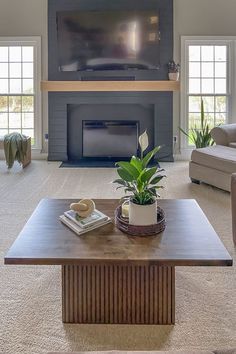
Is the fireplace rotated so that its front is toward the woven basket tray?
yes

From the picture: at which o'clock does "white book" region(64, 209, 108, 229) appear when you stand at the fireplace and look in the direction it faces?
The white book is roughly at 12 o'clock from the fireplace.

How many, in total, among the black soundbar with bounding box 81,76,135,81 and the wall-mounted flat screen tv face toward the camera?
2

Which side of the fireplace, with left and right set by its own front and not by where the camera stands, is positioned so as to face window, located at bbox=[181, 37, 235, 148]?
left

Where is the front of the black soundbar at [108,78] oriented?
toward the camera

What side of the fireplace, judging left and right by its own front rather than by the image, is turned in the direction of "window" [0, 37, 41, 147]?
right

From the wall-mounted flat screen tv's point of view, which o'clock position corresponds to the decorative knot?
The decorative knot is roughly at 12 o'clock from the wall-mounted flat screen tv.

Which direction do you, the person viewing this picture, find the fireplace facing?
facing the viewer

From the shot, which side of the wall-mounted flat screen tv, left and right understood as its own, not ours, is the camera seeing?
front

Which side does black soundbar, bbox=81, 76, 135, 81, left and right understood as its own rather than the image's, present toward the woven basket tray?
front

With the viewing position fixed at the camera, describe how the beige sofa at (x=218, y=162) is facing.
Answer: facing the viewer and to the left of the viewer
